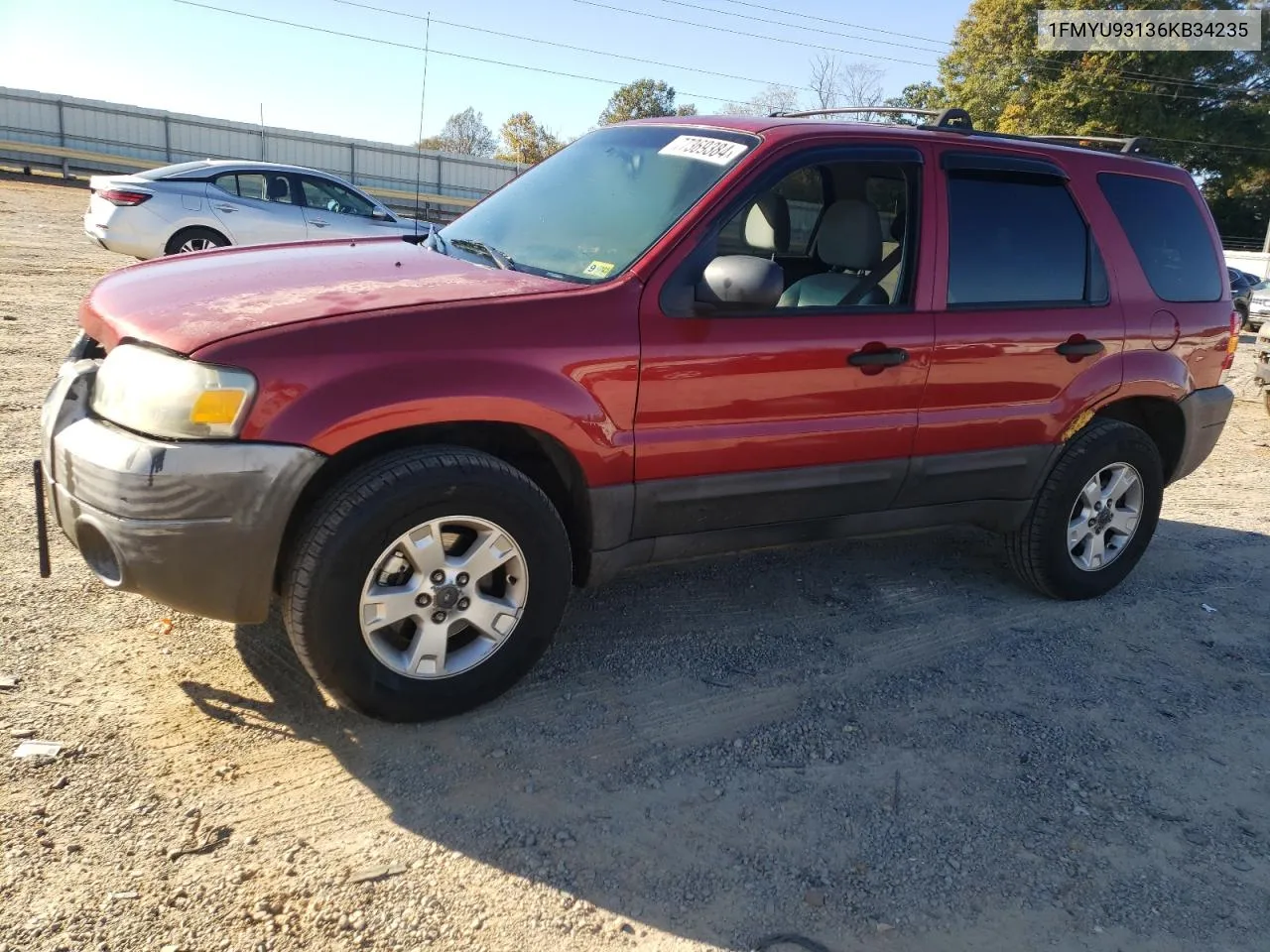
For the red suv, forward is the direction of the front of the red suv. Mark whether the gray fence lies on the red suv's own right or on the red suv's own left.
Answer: on the red suv's own right

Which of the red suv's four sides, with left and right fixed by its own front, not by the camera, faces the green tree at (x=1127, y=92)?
back

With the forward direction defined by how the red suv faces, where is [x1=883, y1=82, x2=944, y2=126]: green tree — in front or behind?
behind

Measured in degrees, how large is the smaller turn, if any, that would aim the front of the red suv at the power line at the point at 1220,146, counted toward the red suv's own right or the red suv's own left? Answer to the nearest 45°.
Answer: approximately 180°

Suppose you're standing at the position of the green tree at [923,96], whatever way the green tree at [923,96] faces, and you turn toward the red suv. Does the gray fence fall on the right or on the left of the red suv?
right

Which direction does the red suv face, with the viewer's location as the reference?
facing the viewer and to the left of the viewer

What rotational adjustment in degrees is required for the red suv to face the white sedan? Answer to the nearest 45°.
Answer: approximately 90° to its right
